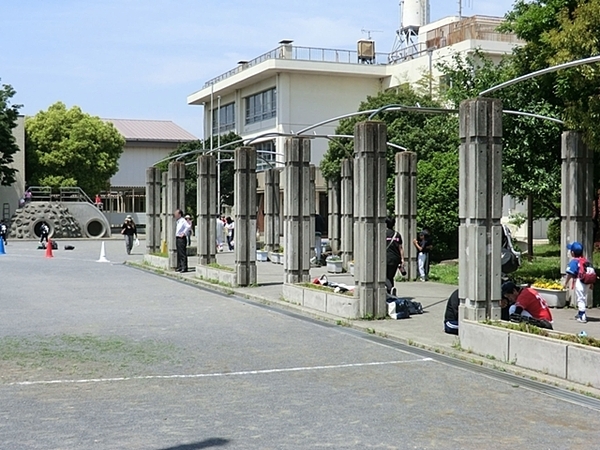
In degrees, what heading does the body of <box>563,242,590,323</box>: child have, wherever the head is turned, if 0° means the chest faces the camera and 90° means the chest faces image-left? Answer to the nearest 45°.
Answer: approximately 90°

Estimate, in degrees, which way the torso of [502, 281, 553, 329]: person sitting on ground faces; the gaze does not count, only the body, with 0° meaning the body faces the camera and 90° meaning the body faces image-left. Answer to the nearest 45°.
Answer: approximately 90°

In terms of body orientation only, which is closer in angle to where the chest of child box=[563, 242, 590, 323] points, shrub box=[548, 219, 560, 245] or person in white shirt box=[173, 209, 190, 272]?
the person in white shirt

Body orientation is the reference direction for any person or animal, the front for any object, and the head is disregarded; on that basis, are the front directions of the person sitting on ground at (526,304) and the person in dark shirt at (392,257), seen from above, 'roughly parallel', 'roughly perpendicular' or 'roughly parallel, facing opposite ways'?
roughly perpendicular

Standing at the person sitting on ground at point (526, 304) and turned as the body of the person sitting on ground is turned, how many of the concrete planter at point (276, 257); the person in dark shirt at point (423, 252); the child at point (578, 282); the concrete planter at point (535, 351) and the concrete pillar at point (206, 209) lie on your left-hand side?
1

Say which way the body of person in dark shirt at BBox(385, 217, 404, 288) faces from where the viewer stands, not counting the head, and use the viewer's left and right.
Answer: facing away from the viewer

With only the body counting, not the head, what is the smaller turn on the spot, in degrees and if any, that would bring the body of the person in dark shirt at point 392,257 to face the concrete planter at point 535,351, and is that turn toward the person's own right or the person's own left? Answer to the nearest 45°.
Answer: approximately 180°

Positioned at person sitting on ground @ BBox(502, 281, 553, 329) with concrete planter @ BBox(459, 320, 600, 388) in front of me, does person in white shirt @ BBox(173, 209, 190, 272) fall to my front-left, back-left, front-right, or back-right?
back-right

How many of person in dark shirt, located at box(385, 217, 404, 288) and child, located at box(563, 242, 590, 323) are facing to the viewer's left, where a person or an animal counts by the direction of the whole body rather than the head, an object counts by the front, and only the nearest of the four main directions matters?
1

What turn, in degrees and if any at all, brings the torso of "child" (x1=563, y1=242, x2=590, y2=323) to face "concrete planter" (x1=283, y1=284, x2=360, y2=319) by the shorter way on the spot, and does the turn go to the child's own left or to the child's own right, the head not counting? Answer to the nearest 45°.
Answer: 0° — they already face it

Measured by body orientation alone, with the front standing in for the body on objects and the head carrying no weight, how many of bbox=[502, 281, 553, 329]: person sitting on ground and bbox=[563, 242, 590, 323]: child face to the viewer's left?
2

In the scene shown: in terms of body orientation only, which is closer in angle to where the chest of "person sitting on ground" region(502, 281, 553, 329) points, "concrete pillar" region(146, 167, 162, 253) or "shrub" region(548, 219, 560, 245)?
the concrete pillar
